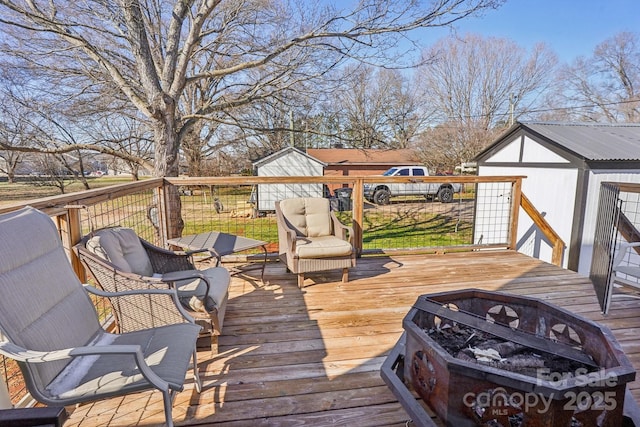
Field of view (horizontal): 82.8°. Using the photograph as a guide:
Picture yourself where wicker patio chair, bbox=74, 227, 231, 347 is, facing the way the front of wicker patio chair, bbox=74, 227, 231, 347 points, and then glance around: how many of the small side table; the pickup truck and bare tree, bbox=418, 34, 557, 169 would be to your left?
3

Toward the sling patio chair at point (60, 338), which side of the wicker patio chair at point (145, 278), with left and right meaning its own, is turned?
right

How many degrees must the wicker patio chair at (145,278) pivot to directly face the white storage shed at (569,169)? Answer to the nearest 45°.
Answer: approximately 45° to its left

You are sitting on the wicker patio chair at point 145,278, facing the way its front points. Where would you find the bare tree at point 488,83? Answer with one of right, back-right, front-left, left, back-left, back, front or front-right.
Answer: left

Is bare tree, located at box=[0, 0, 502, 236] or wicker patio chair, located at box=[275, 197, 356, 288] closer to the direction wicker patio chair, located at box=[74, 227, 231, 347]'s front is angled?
the wicker patio chair

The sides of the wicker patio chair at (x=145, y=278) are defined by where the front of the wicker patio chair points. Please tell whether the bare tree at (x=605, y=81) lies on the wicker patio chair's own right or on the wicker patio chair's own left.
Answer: on the wicker patio chair's own left

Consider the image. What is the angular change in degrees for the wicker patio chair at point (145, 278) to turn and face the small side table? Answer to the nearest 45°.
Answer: approximately 90° to its left

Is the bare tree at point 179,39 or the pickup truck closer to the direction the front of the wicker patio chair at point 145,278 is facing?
the pickup truck

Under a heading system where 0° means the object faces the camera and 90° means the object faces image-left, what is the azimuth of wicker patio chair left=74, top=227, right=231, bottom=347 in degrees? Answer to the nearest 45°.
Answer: approximately 315°

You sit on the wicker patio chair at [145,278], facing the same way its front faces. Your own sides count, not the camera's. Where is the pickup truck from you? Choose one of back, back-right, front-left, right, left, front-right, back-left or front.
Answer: left
